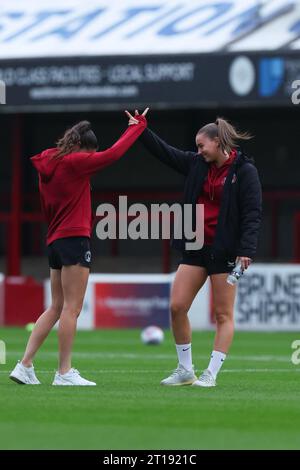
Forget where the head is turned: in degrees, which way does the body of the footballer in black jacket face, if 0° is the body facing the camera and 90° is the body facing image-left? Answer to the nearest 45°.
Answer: approximately 45°

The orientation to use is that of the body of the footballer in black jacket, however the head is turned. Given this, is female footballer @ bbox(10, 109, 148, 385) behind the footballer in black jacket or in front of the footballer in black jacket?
in front
